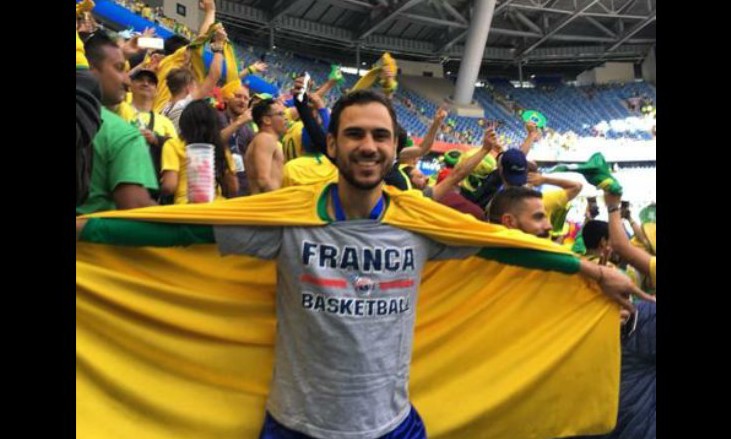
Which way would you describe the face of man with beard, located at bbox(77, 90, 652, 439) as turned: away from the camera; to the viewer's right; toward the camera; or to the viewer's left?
toward the camera

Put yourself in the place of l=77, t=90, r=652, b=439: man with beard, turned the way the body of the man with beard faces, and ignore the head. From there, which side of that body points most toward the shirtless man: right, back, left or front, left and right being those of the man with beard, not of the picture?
back

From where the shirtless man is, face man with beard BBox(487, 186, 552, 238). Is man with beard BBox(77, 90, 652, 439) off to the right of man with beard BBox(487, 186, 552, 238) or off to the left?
right

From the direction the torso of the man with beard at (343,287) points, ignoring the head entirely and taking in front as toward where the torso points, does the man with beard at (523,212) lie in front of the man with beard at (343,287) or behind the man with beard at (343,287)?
behind

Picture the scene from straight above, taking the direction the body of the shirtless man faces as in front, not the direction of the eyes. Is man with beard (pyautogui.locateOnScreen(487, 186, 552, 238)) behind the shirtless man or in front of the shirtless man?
in front

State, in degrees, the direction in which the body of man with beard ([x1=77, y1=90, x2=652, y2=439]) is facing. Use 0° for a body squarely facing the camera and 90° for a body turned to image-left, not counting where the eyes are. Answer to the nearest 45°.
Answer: approximately 0°
